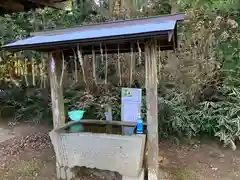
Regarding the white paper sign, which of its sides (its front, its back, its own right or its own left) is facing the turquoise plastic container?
right

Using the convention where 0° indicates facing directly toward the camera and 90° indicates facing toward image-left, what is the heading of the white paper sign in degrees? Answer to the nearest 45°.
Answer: approximately 0°
